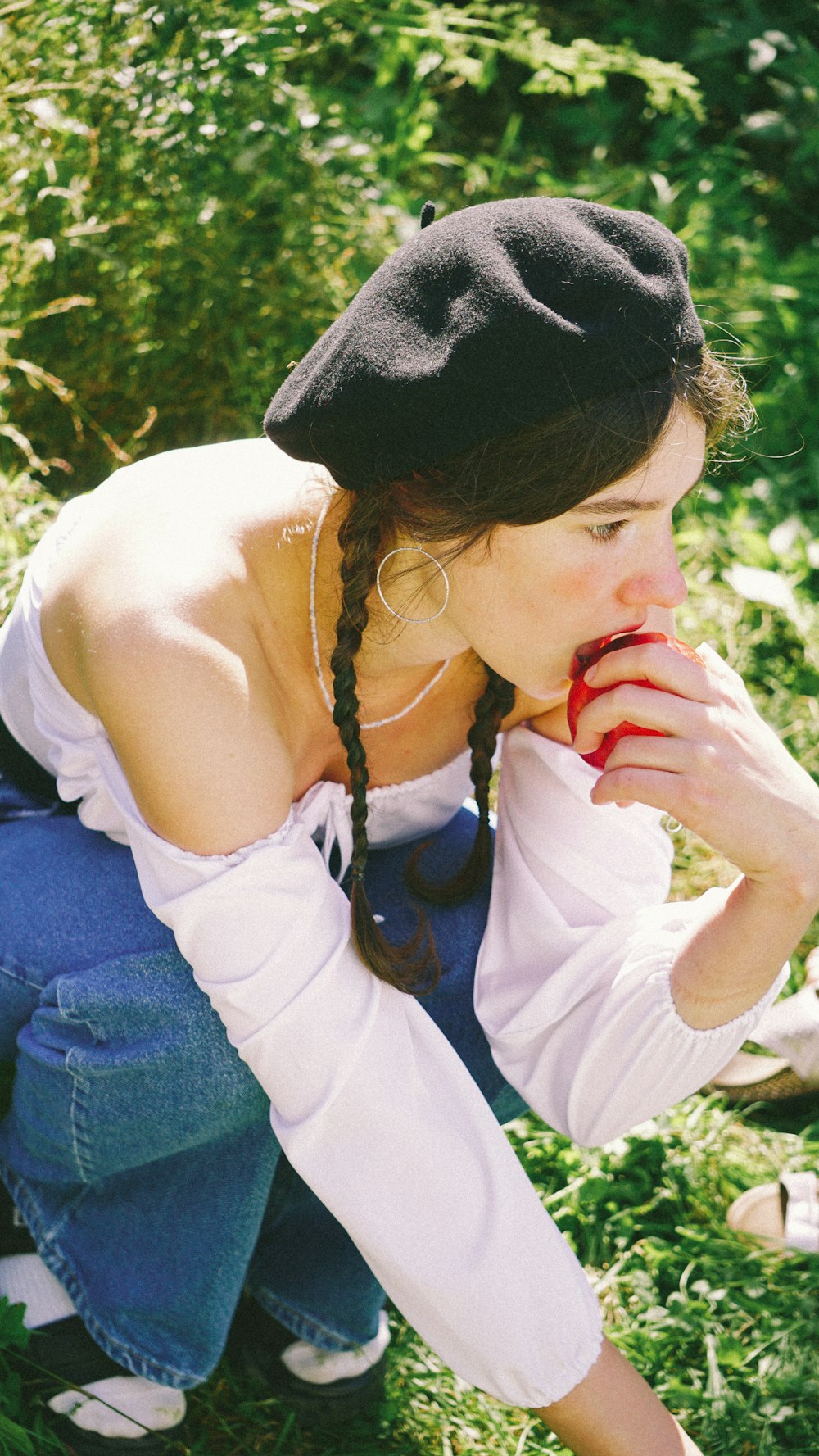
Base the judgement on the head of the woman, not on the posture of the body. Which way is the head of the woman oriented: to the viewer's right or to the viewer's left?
to the viewer's right

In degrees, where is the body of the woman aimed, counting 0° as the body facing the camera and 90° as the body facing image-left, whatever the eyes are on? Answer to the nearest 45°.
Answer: approximately 315°
